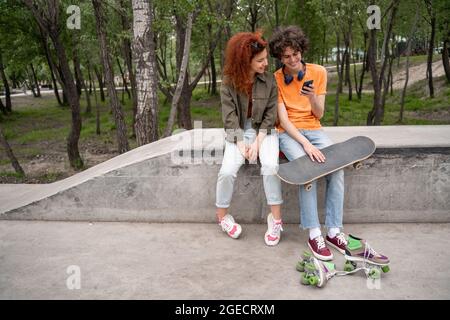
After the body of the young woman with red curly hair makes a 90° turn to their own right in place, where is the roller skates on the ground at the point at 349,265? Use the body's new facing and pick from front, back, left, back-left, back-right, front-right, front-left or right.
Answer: back-left

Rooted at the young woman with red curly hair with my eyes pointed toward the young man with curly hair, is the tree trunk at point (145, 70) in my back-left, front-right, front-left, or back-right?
back-left

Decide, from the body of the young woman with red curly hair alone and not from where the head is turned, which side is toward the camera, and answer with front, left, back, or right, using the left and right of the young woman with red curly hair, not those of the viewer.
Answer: front
